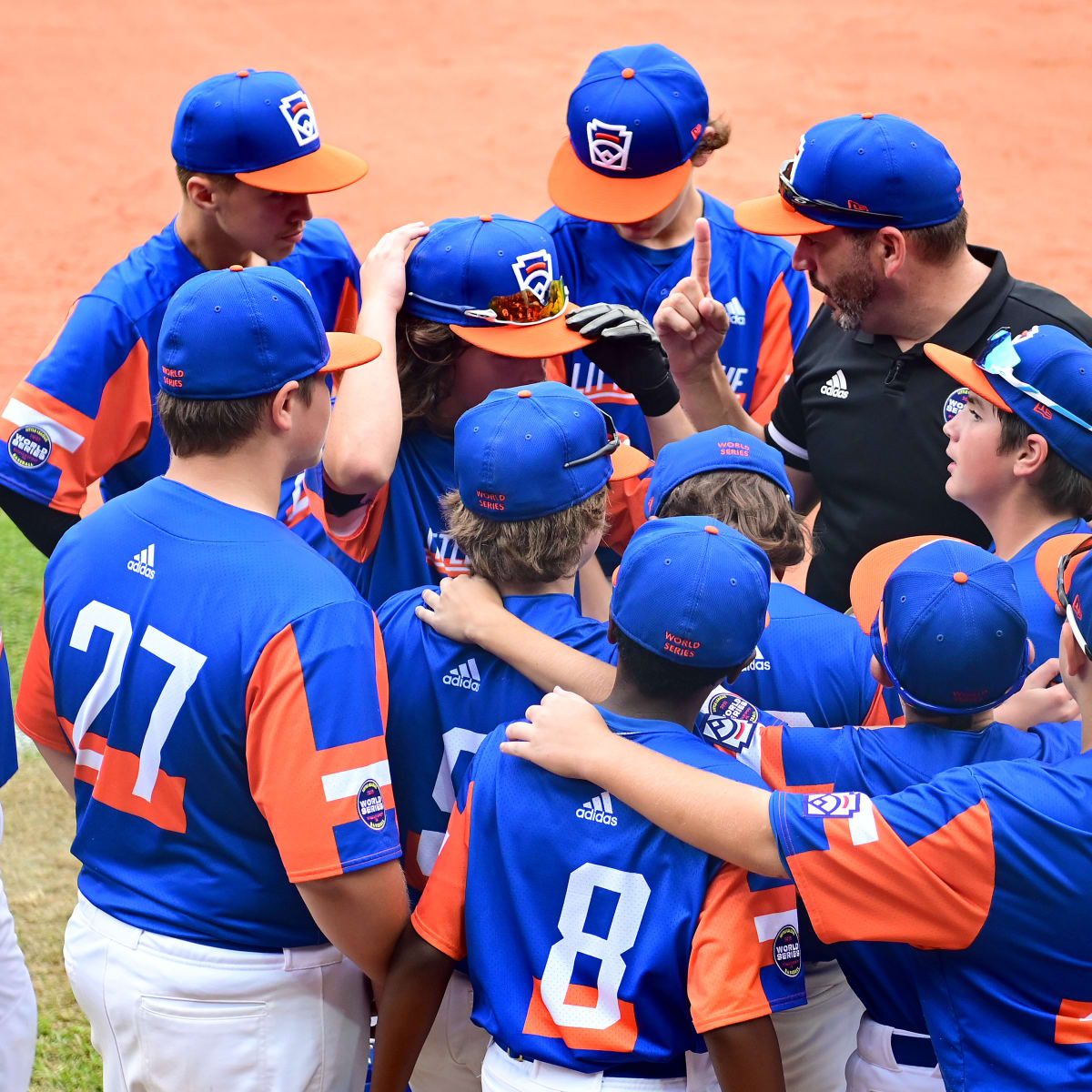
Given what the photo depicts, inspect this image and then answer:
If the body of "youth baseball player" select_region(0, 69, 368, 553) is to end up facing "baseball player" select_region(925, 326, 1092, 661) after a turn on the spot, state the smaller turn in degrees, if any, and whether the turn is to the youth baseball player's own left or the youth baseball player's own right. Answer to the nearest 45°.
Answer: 0° — they already face them

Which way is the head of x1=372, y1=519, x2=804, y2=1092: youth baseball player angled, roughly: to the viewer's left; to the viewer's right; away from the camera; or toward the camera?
away from the camera

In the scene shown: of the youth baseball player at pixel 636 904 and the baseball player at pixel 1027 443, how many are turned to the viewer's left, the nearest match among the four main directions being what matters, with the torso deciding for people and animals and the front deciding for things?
1

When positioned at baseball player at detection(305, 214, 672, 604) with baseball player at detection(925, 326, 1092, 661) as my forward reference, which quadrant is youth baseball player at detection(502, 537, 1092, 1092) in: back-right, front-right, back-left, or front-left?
front-right

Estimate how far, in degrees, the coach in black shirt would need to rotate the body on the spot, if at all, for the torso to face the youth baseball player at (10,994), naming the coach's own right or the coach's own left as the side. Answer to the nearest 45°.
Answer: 0° — they already face them

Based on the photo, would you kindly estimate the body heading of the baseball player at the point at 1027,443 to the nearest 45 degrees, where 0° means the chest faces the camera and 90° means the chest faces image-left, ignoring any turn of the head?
approximately 90°

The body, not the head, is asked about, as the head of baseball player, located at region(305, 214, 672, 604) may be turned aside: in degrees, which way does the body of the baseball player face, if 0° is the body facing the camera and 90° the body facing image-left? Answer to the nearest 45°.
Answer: approximately 315°

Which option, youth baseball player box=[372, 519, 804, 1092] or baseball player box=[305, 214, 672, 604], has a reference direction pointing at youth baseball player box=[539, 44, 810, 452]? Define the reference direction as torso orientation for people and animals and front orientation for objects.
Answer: youth baseball player box=[372, 519, 804, 1092]

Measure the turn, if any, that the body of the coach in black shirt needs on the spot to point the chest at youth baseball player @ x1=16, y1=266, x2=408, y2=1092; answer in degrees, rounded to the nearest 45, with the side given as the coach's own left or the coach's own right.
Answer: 0° — they already face them

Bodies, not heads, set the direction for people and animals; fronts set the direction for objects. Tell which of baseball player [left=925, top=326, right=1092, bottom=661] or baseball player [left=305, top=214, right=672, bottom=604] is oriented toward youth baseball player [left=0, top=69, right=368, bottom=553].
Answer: baseball player [left=925, top=326, right=1092, bottom=661]

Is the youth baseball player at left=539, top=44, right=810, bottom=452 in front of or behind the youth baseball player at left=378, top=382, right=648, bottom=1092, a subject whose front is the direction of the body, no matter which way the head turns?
in front

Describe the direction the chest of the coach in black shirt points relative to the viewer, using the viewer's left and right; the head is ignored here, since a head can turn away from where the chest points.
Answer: facing the viewer and to the left of the viewer

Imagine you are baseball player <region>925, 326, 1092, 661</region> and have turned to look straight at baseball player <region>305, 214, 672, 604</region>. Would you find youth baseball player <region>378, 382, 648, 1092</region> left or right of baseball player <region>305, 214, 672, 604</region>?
left

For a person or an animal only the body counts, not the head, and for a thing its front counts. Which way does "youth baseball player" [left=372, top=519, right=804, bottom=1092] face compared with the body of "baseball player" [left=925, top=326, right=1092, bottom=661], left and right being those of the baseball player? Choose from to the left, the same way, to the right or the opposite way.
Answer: to the right

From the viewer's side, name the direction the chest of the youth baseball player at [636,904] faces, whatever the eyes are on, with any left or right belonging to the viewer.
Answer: facing away from the viewer

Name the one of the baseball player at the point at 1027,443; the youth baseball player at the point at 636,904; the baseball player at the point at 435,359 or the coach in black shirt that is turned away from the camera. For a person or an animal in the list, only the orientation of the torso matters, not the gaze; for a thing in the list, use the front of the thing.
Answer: the youth baseball player

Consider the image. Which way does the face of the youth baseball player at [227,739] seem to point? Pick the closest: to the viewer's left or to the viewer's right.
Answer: to the viewer's right

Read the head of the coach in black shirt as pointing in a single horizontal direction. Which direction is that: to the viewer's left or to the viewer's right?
to the viewer's left

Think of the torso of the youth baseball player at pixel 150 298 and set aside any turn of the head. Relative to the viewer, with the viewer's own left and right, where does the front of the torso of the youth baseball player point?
facing the viewer and to the right of the viewer
